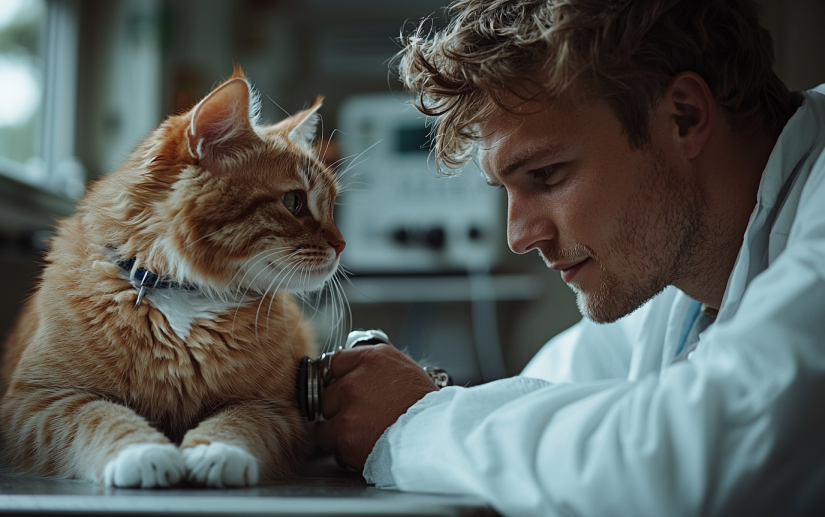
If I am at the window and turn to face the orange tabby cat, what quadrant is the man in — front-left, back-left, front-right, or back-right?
front-left

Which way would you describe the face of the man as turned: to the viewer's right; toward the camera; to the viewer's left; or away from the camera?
to the viewer's left

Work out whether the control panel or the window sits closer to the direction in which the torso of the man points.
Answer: the window

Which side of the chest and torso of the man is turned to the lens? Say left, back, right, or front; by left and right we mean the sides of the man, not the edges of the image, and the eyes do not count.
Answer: left

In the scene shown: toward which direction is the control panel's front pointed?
toward the camera

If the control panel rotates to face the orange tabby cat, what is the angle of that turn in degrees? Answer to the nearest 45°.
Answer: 0° — it already faces it

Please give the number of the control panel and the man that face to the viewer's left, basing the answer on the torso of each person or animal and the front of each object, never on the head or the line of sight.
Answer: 1

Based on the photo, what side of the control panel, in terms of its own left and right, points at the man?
front

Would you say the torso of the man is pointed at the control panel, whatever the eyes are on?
no

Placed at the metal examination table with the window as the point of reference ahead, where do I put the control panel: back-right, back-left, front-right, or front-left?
front-right

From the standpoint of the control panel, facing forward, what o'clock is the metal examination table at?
The metal examination table is roughly at 12 o'clock from the control panel.
